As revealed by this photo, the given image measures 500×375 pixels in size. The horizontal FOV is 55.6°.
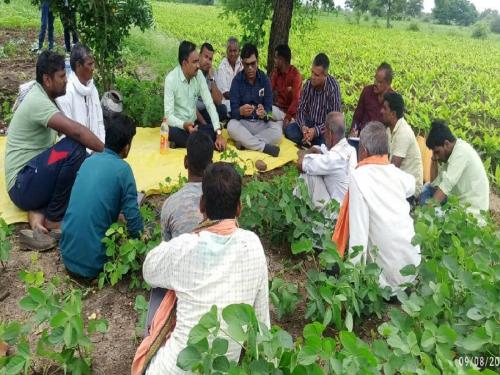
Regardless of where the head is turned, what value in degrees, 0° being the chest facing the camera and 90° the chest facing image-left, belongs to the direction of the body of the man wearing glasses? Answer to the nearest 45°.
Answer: approximately 0°

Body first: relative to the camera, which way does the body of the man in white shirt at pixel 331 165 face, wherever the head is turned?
to the viewer's left

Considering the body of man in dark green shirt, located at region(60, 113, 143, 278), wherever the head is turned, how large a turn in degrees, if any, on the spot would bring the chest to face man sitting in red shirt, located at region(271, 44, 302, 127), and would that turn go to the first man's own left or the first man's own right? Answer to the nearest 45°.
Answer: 0° — they already face them

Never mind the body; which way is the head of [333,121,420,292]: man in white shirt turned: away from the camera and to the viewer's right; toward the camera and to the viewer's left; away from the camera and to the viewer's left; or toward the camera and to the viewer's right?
away from the camera and to the viewer's left

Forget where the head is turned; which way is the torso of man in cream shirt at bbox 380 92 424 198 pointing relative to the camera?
to the viewer's left

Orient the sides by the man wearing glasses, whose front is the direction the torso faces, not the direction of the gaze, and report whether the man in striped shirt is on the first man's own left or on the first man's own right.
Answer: on the first man's own left

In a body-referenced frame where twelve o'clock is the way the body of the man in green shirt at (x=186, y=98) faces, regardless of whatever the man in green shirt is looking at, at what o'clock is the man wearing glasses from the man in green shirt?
The man wearing glasses is roughly at 10 o'clock from the man in green shirt.

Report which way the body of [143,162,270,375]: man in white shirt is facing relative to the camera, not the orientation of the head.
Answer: away from the camera

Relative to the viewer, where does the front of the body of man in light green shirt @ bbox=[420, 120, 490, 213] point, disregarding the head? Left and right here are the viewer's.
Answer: facing to the left of the viewer

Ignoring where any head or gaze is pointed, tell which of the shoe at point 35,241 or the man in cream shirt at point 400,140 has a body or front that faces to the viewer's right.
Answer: the shoe

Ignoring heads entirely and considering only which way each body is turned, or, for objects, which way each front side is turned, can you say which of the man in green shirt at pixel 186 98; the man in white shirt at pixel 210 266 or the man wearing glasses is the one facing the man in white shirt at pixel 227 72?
the man in white shirt at pixel 210 266

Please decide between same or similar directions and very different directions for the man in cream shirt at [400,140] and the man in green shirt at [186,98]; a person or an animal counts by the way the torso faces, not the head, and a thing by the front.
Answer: very different directions

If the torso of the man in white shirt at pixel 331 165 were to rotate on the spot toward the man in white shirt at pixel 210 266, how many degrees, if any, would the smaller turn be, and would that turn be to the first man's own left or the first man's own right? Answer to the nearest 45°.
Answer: approximately 90° to the first man's own left
